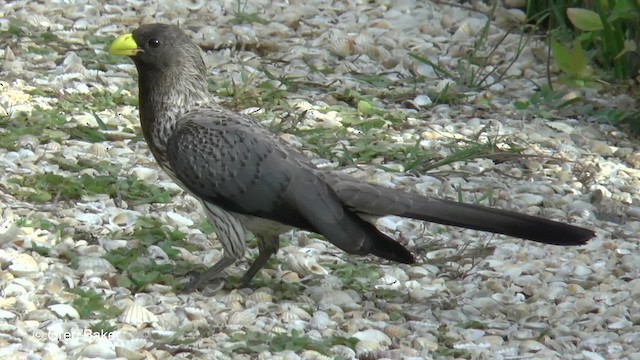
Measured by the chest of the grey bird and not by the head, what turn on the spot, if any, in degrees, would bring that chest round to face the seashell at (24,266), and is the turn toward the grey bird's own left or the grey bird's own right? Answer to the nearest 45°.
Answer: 0° — it already faces it

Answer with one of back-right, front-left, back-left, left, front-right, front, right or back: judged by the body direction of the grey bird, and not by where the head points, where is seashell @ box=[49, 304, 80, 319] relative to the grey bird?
front-left

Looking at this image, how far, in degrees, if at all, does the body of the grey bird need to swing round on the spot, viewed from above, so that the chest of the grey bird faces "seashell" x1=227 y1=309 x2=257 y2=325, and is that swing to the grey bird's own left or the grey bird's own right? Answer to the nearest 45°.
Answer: approximately 90° to the grey bird's own left

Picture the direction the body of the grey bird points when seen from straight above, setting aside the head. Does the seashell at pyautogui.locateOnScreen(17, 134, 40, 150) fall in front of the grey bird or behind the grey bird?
in front

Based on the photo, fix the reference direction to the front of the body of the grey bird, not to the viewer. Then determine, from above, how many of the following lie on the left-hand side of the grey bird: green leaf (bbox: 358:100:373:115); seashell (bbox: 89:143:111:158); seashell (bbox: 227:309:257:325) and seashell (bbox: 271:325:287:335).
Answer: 2

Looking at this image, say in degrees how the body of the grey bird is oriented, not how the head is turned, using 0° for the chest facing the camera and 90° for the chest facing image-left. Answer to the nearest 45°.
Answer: approximately 90°

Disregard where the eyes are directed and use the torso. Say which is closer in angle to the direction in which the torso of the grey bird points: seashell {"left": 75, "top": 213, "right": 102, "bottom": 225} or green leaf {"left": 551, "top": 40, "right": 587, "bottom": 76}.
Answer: the seashell

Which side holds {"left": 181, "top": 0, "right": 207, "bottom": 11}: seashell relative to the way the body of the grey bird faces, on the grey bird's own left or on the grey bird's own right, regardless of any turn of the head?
on the grey bird's own right

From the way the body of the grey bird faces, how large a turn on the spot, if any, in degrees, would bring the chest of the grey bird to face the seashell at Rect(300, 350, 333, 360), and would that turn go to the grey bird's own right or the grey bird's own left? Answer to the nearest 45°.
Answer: approximately 90° to the grey bird's own left

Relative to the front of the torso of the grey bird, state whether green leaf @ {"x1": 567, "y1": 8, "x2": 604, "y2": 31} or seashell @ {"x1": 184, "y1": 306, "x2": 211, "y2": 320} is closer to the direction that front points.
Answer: the seashell
